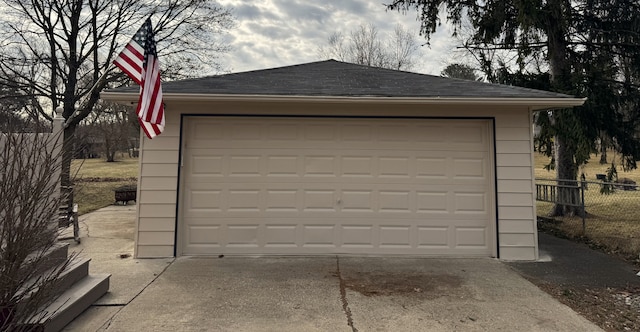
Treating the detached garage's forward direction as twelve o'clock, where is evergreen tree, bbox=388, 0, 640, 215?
The evergreen tree is roughly at 8 o'clock from the detached garage.

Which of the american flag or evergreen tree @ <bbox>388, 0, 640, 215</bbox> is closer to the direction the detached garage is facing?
the american flag

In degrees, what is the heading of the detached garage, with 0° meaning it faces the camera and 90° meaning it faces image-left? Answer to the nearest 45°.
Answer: approximately 0°

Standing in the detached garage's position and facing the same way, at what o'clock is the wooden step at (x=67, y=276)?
The wooden step is roughly at 2 o'clock from the detached garage.

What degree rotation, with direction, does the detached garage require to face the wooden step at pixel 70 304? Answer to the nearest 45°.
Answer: approximately 45° to its right

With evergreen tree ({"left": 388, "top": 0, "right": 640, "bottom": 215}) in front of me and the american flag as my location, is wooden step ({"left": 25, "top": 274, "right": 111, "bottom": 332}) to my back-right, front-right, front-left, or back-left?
back-right

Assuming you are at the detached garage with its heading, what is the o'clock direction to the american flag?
The american flag is roughly at 2 o'clock from the detached garage.
